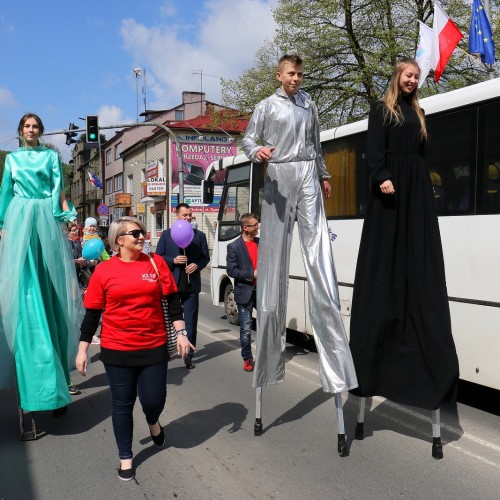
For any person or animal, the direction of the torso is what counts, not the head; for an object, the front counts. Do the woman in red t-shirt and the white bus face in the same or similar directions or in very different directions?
very different directions

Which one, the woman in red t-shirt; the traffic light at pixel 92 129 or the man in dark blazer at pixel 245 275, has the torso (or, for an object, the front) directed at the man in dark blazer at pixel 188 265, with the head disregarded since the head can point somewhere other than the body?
the traffic light

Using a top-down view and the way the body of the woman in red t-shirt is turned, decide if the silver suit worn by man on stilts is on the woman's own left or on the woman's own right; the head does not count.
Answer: on the woman's own left

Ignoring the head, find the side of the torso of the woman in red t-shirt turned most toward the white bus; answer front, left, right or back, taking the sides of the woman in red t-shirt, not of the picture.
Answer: left

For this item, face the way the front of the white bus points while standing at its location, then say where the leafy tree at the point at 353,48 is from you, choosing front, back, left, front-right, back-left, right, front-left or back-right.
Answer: front-right

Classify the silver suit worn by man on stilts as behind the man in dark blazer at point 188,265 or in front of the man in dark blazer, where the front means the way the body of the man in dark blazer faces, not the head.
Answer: in front

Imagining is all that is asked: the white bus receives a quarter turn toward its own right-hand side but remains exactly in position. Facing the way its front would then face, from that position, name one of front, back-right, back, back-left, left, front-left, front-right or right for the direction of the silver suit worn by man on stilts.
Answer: back

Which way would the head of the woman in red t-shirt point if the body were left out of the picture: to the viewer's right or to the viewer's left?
to the viewer's right

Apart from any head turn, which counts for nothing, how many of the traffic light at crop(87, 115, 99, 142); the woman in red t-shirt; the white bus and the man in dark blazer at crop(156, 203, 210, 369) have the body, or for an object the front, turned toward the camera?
3
